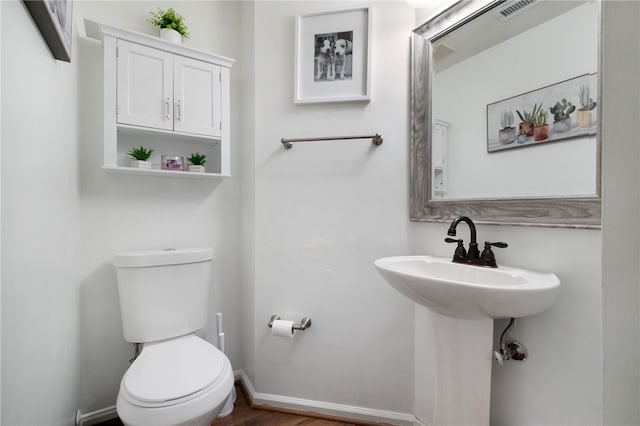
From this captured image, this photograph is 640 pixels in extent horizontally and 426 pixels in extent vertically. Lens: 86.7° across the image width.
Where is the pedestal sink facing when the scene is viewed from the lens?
facing the viewer and to the left of the viewer

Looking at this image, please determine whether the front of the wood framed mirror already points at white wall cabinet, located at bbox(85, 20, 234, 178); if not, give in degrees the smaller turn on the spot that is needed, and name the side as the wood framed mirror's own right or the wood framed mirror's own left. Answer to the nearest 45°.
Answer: approximately 45° to the wood framed mirror's own right

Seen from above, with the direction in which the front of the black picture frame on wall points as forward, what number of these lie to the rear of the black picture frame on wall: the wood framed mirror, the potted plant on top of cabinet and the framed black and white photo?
0

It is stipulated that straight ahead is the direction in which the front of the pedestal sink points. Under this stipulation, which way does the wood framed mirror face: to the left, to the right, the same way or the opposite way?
the same way

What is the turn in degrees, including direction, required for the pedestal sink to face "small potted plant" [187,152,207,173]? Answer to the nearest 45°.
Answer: approximately 45° to its right

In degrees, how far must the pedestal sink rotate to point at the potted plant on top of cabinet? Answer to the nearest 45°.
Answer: approximately 45° to its right

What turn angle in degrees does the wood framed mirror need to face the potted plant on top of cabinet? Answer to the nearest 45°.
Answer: approximately 45° to its right

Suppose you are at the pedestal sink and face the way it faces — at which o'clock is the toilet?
The toilet is roughly at 1 o'clock from the pedestal sink.

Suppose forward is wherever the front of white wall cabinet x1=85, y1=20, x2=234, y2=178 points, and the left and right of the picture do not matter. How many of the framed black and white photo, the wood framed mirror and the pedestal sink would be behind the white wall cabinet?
0
